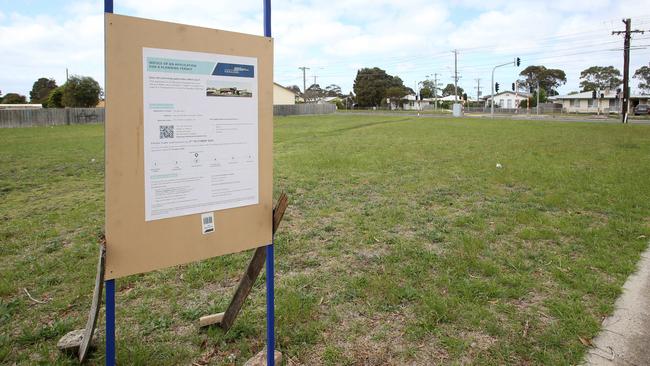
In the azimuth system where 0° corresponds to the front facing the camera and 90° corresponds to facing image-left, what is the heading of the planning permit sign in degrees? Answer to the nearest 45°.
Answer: approximately 315°

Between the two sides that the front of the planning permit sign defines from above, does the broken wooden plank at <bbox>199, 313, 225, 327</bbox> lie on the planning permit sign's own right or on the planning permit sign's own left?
on the planning permit sign's own left
